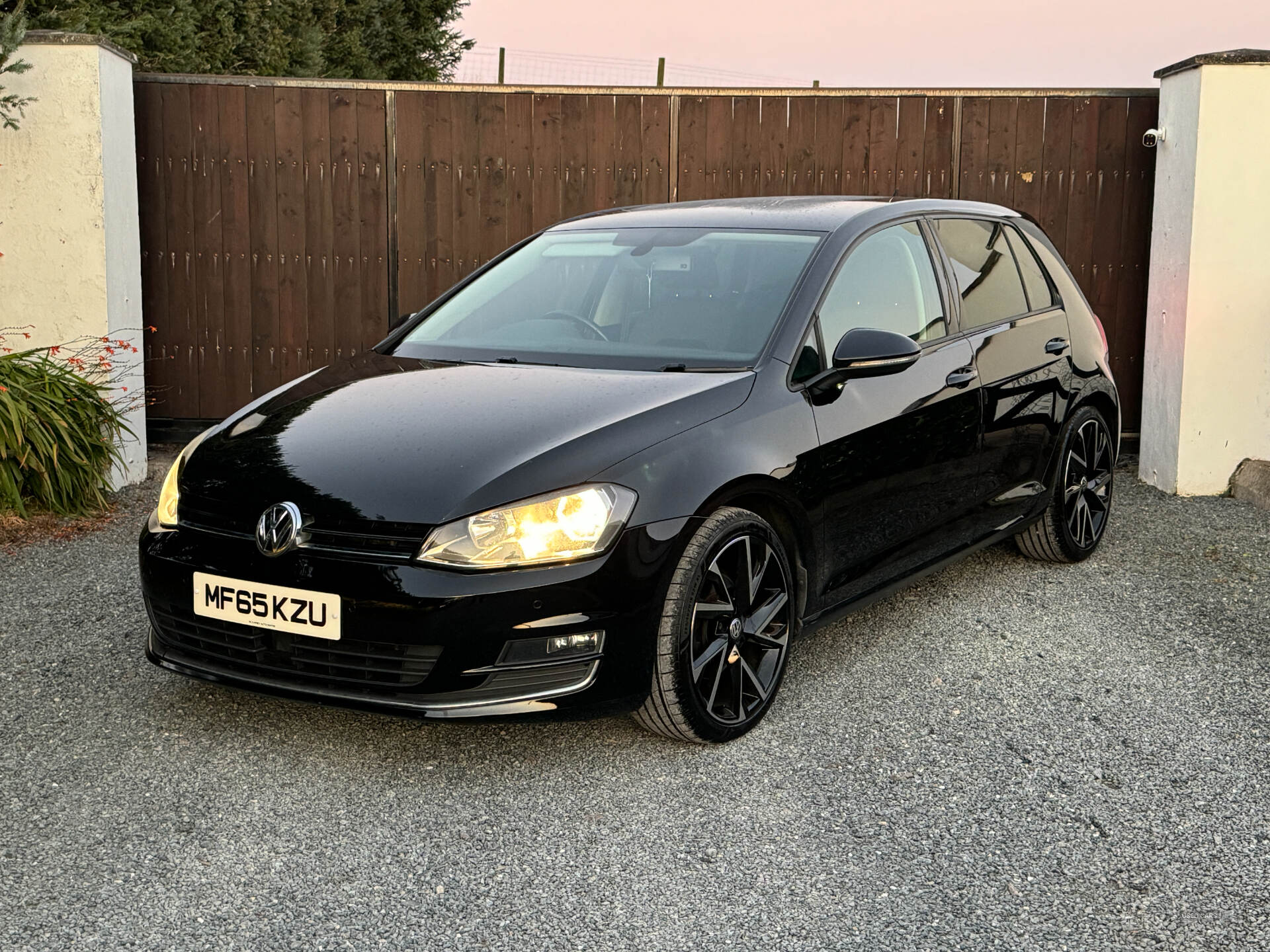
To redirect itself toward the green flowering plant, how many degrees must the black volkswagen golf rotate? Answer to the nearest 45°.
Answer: approximately 90° to its right

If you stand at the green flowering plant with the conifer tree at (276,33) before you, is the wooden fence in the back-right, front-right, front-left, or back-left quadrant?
front-right

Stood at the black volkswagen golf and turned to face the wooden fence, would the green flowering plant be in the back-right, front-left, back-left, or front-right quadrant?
front-left

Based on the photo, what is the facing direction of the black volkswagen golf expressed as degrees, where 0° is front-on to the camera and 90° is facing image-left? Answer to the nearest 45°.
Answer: approximately 45°

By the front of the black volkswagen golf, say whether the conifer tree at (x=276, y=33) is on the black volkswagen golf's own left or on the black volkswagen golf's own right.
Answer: on the black volkswagen golf's own right

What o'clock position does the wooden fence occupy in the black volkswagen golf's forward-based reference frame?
The wooden fence is roughly at 4 o'clock from the black volkswagen golf.

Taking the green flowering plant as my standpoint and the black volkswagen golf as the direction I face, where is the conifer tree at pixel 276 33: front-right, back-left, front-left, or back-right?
back-left
